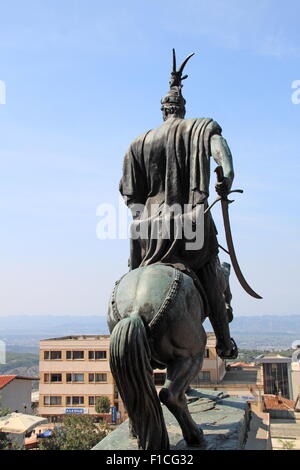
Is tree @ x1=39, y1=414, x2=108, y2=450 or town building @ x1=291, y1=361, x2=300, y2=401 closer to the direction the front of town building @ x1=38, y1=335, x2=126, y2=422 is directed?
the tree

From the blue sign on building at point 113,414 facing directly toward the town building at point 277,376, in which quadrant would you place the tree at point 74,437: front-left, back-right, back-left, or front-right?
back-right

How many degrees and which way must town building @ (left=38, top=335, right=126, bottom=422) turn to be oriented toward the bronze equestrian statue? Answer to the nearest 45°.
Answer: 0° — it already faces it

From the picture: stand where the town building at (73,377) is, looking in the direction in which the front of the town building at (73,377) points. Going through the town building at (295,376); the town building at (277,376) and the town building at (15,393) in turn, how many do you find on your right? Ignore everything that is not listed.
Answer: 1

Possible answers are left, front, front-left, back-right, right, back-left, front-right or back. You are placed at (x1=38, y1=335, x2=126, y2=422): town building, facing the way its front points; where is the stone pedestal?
front

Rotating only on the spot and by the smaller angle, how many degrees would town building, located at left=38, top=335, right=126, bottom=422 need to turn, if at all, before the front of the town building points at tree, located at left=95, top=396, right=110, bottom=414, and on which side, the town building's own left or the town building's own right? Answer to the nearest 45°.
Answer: approximately 45° to the town building's own left

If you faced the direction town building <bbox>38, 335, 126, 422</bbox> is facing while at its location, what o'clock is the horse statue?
The horse statue is roughly at 12 o'clock from the town building.

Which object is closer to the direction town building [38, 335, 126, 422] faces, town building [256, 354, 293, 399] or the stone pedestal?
the stone pedestal

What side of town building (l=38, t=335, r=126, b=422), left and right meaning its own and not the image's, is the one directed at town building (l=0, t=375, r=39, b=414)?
right

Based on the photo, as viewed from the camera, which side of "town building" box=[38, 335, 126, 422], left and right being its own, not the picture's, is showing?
front

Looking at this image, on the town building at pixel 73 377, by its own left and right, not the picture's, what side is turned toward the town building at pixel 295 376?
left

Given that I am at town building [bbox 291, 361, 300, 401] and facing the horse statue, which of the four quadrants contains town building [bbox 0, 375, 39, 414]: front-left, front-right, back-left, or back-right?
front-right

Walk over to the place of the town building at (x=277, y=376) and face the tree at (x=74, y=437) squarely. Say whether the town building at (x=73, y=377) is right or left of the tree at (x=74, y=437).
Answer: right

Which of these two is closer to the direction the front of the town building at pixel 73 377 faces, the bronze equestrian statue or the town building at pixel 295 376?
the bronze equestrian statue

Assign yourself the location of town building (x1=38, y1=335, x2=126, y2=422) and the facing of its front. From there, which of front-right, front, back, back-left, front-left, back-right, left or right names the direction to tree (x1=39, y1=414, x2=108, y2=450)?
front
